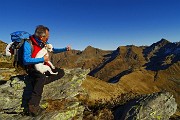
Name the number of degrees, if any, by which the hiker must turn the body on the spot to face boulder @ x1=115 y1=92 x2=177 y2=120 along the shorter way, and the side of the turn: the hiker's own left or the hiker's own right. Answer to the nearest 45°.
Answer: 0° — they already face it

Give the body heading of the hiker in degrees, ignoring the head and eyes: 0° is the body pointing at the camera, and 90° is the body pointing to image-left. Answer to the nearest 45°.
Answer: approximately 270°
